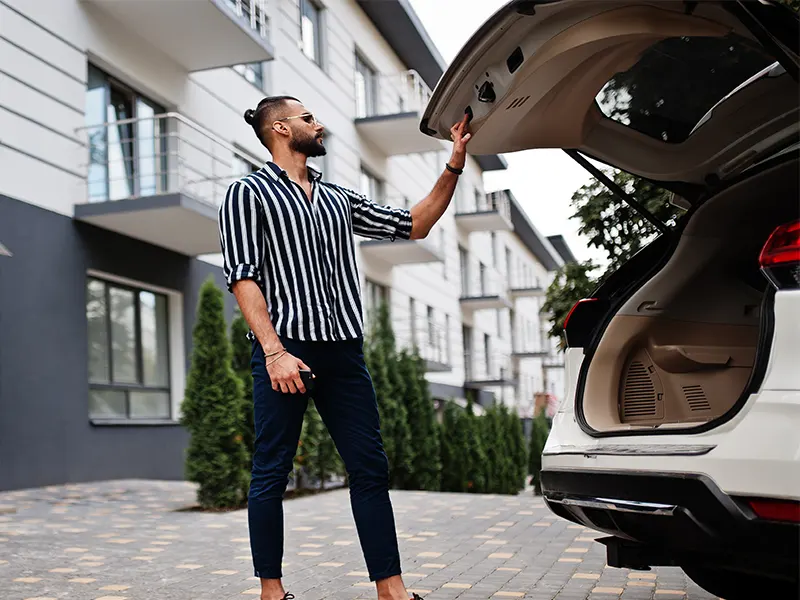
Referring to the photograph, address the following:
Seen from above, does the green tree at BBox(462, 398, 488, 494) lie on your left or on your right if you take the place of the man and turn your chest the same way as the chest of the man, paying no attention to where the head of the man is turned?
on your left

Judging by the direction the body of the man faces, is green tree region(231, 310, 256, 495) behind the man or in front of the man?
behind

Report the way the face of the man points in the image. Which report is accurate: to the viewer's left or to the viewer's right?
to the viewer's right

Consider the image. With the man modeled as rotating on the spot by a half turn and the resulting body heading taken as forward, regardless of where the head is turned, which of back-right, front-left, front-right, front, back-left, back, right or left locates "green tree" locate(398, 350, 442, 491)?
front-right

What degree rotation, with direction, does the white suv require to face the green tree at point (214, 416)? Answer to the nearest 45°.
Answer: approximately 90° to its left

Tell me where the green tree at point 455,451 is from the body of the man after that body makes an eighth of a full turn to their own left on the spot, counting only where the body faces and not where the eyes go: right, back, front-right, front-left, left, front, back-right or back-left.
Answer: left

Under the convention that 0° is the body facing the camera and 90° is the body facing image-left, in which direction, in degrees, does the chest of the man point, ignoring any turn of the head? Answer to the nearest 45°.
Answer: approximately 315°

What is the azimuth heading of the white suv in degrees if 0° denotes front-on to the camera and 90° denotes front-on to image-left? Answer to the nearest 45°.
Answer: approximately 225°
